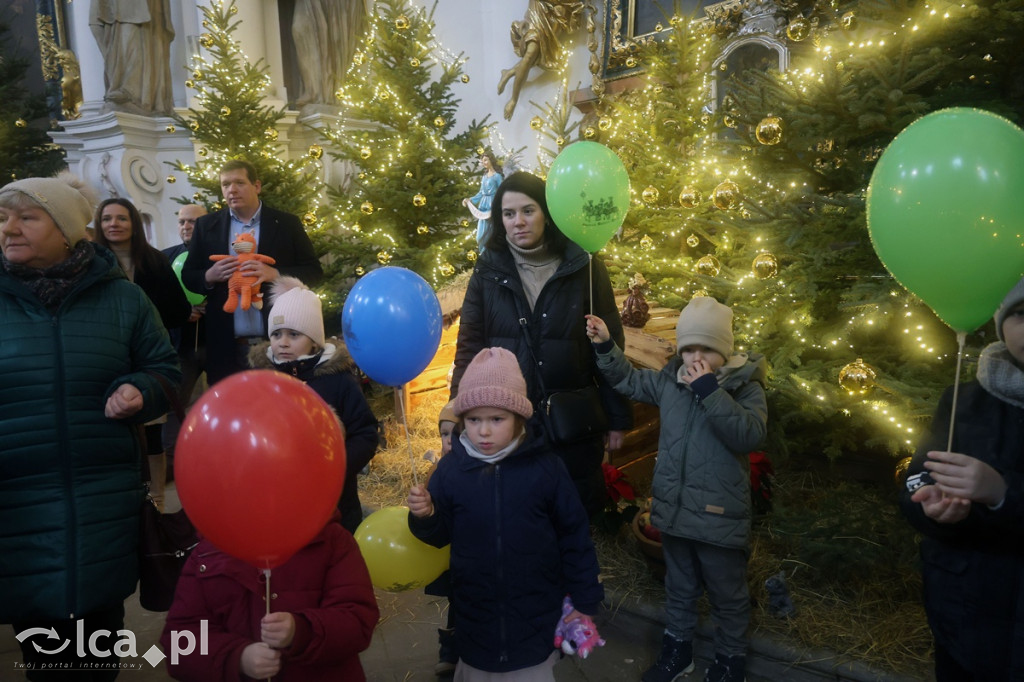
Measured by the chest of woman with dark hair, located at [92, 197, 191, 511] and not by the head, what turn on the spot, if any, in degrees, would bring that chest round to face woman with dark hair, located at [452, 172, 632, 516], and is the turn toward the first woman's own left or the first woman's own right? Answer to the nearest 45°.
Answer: approximately 45° to the first woman's own left

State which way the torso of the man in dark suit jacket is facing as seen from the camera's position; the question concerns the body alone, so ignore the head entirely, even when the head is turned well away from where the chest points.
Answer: toward the camera

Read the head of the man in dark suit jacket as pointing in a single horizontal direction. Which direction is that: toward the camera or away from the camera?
toward the camera

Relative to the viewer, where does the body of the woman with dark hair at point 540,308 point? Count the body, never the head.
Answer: toward the camera

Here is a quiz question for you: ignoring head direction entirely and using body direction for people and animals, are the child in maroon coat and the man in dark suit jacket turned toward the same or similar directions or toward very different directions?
same or similar directions

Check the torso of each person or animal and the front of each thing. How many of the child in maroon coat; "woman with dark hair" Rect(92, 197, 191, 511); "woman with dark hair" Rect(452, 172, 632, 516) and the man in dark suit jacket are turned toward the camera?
4

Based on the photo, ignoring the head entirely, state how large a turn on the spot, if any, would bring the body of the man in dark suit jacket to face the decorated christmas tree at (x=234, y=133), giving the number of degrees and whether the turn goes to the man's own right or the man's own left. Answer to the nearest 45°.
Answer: approximately 180°

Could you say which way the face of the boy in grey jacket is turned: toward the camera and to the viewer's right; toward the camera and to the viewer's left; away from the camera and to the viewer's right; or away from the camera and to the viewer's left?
toward the camera and to the viewer's left

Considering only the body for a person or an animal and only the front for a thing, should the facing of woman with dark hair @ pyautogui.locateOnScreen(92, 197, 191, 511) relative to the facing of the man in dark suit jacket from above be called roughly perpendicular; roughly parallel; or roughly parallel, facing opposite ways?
roughly parallel

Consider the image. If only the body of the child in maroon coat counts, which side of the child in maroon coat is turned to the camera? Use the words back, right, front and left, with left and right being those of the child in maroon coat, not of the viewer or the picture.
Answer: front
